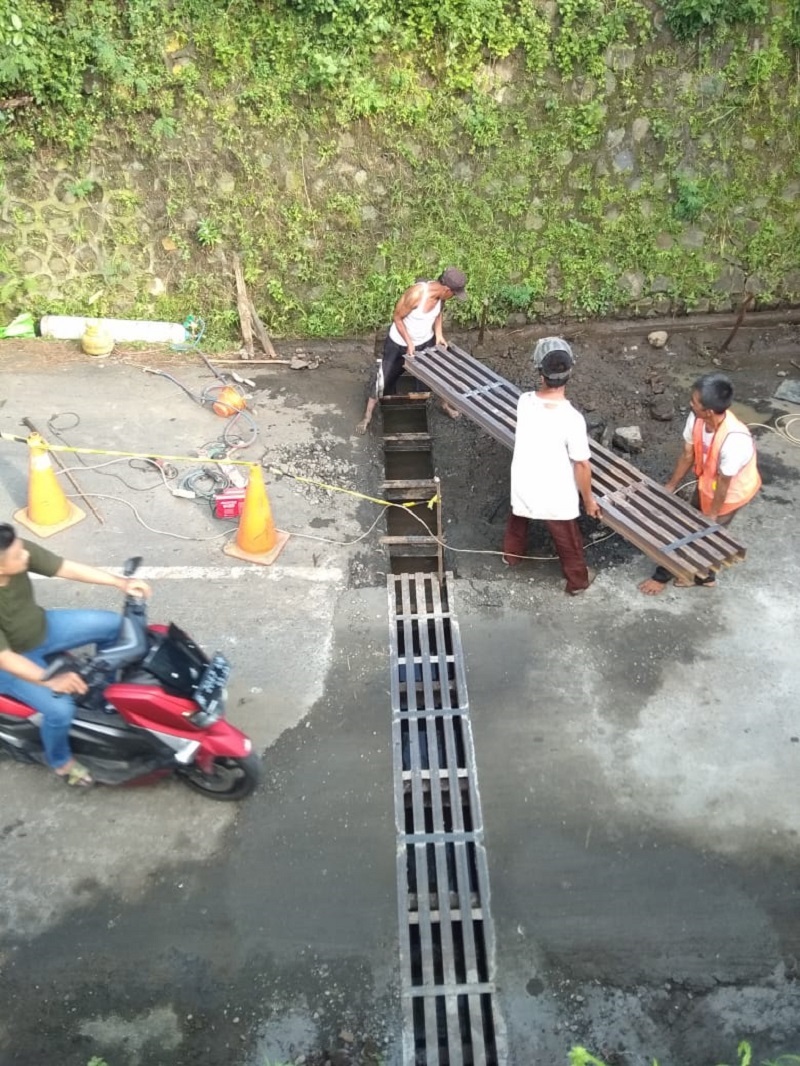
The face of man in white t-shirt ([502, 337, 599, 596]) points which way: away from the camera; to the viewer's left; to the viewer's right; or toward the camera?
away from the camera

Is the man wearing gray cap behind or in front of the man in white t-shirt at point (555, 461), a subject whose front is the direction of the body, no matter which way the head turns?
in front

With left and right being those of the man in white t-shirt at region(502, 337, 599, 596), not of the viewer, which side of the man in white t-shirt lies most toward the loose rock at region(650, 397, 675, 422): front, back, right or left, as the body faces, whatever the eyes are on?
front

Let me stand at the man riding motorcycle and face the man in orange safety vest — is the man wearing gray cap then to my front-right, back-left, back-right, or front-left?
front-left

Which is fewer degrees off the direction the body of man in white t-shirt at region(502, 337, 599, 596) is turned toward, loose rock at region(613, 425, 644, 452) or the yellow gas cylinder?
the loose rock

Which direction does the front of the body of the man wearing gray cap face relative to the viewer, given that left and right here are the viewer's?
facing the viewer and to the right of the viewer

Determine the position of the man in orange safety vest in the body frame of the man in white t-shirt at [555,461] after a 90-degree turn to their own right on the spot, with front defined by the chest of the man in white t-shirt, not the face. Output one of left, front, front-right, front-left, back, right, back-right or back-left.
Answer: front

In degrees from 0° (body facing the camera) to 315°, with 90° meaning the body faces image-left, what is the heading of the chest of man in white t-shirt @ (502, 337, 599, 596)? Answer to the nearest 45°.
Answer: approximately 180°

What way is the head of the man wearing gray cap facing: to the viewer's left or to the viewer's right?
to the viewer's right

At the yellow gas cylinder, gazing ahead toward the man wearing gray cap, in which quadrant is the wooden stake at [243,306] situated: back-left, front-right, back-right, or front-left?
front-left

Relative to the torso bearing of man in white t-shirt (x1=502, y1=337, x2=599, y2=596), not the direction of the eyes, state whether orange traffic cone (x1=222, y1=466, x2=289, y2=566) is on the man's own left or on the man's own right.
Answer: on the man's own left
